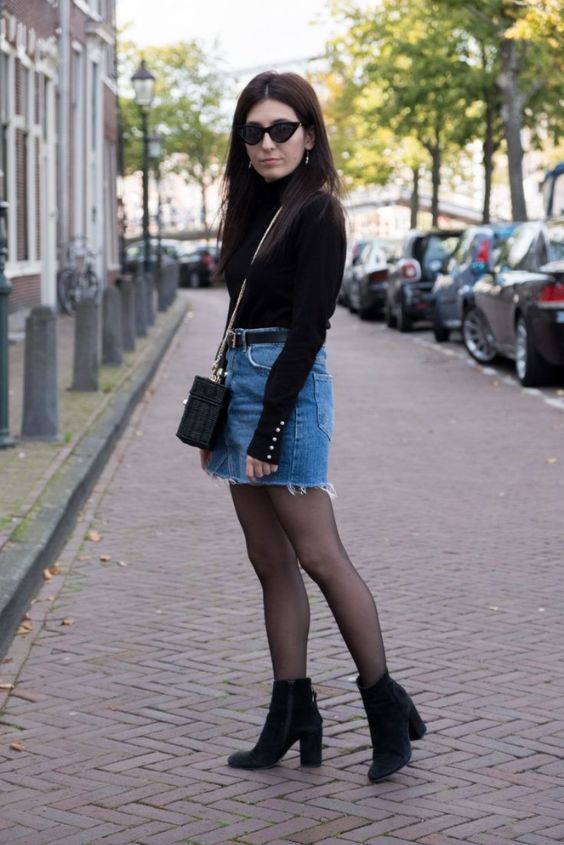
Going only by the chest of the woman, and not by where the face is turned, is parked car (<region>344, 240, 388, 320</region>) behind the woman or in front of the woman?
behind

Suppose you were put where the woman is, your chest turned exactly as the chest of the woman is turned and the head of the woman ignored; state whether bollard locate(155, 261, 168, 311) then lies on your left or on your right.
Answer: on your right

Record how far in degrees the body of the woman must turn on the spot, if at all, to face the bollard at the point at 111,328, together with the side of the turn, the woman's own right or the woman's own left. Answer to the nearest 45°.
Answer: approximately 135° to the woman's own right

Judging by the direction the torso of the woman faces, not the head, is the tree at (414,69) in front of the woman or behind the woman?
behind

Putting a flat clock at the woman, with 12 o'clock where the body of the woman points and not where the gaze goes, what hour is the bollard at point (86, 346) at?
The bollard is roughly at 4 o'clock from the woman.

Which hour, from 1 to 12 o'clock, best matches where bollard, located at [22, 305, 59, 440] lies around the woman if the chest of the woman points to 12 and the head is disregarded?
The bollard is roughly at 4 o'clock from the woman.

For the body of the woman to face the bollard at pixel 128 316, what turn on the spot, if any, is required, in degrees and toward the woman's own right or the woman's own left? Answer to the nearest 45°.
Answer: approximately 135° to the woman's own right

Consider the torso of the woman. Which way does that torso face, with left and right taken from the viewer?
facing the viewer and to the left of the viewer
